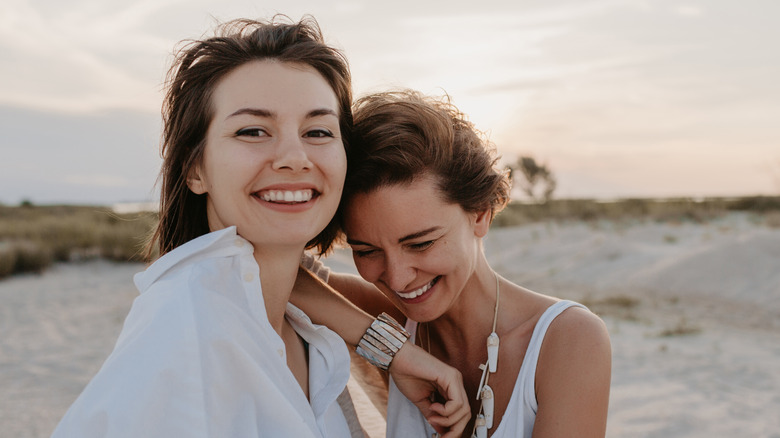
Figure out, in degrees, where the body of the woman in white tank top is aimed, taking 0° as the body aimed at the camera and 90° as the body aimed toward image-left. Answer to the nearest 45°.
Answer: approximately 45°

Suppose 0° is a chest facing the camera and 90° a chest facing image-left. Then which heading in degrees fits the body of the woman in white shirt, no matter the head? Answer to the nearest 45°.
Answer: approximately 315°

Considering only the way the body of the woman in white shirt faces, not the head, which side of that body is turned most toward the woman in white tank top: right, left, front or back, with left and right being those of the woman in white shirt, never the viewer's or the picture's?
left
